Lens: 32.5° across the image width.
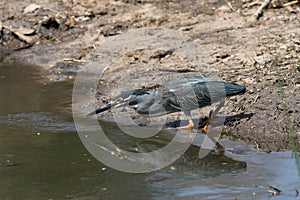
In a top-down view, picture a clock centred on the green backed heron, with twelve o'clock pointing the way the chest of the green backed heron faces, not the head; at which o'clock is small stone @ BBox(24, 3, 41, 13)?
The small stone is roughly at 2 o'clock from the green backed heron.

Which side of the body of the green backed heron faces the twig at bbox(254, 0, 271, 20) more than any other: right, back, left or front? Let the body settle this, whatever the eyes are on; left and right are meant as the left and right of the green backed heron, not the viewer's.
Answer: right

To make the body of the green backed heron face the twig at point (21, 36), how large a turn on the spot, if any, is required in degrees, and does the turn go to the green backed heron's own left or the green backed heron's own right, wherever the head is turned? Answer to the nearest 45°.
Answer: approximately 45° to the green backed heron's own right

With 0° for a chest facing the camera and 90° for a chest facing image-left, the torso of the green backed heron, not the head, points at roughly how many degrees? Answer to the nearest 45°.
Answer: approximately 90°

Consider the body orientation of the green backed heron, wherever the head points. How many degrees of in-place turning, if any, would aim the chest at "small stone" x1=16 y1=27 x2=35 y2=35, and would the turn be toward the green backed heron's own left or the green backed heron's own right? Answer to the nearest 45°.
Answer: approximately 45° to the green backed heron's own right

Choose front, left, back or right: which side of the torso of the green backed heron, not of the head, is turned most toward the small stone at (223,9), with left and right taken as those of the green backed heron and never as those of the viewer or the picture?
right
